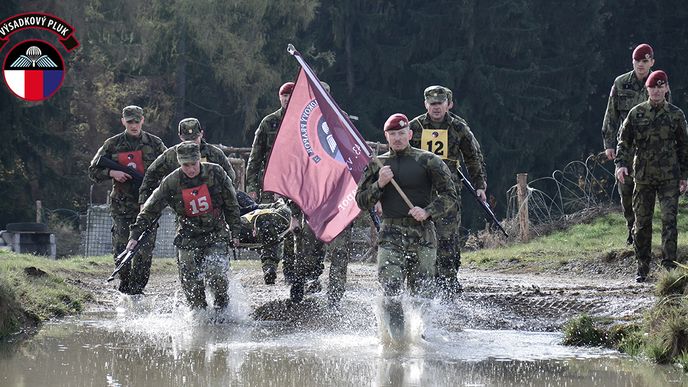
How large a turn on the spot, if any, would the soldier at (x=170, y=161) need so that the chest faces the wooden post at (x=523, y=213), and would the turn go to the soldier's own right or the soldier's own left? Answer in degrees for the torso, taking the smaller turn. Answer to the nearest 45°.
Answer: approximately 135° to the soldier's own left

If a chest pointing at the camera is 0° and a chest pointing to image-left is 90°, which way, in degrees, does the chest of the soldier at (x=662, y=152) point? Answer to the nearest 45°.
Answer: approximately 0°

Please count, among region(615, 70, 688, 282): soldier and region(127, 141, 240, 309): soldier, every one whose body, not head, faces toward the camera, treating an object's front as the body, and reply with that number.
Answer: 2

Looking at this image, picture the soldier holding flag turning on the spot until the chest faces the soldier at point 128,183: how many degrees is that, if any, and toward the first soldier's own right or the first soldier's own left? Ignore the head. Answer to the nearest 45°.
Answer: approximately 135° to the first soldier's own right
